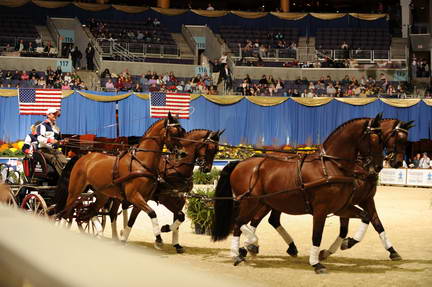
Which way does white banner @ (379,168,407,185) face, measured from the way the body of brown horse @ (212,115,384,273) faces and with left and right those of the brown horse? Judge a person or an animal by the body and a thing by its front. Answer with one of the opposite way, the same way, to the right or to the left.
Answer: to the right

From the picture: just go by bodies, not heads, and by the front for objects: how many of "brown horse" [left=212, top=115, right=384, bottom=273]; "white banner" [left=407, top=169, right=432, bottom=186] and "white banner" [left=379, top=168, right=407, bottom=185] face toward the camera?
2

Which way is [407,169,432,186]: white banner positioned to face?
toward the camera

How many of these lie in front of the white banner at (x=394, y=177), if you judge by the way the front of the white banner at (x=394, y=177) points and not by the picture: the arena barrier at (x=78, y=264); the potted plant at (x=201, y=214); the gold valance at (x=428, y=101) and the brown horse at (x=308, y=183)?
3

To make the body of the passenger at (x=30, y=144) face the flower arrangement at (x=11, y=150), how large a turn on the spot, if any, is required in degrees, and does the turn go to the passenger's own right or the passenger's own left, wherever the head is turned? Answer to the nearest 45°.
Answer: approximately 90° to the passenger's own left

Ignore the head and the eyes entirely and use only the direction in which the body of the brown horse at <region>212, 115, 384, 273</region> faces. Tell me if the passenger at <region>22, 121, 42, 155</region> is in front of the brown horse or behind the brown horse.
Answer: behind

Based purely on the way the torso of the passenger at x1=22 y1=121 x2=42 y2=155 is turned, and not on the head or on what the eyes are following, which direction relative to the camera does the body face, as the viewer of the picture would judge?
to the viewer's right

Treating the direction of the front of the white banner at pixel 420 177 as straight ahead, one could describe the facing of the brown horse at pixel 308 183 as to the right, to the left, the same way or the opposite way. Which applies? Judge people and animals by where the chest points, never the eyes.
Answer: to the left

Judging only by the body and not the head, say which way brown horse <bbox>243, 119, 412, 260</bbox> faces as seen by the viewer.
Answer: to the viewer's right

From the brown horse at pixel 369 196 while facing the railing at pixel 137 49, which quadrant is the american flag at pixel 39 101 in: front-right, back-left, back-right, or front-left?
front-left

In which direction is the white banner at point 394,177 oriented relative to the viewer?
toward the camera

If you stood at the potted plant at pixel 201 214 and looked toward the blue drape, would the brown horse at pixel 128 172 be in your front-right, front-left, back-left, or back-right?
back-left

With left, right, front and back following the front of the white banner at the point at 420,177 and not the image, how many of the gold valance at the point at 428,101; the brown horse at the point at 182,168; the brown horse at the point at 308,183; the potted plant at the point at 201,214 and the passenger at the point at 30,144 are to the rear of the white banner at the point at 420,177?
1

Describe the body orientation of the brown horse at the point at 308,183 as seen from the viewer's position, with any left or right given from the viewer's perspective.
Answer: facing to the right of the viewer
